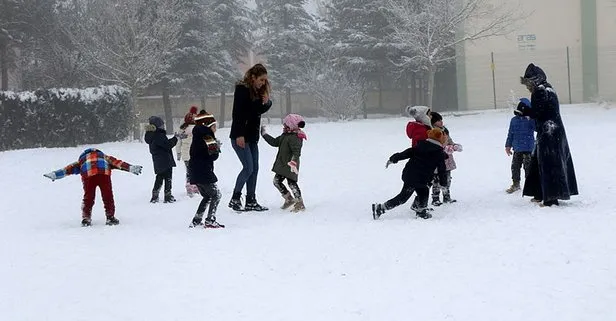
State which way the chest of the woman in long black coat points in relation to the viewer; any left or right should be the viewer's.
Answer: facing to the left of the viewer

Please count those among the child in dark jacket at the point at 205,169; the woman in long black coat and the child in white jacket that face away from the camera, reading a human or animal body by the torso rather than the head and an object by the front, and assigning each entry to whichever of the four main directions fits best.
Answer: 0

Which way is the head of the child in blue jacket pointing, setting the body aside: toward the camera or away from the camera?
toward the camera

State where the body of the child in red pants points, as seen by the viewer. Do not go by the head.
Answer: away from the camera

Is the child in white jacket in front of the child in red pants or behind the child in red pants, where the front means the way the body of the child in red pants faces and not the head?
in front

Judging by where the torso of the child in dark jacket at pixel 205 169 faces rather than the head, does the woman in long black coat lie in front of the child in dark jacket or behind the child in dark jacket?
in front

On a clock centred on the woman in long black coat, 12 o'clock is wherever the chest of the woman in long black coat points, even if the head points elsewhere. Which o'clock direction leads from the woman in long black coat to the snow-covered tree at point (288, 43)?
The snow-covered tree is roughly at 2 o'clock from the woman in long black coat.

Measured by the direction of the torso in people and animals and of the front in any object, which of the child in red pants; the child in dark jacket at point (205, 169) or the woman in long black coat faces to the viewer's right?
the child in dark jacket

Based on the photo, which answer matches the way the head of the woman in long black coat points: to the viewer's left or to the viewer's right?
to the viewer's left
